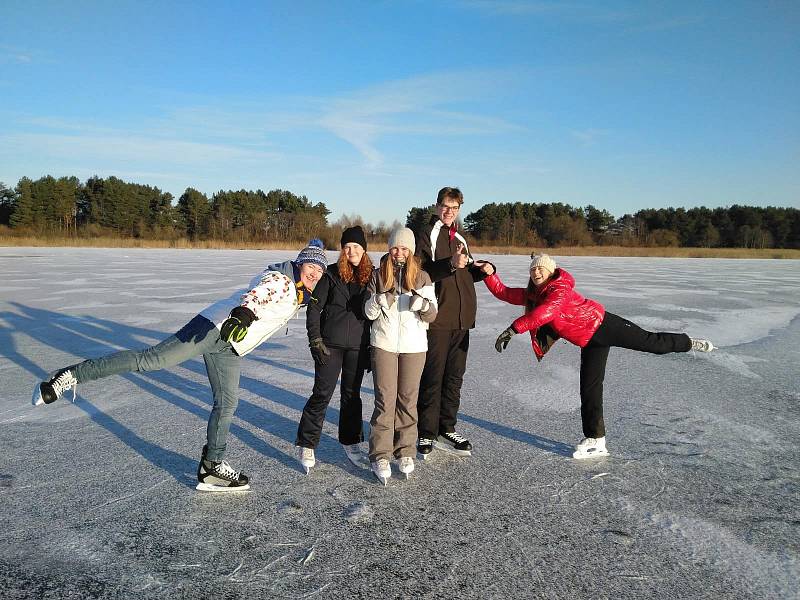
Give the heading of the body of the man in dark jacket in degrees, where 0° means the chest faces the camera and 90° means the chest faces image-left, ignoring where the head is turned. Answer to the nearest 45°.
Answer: approximately 315°

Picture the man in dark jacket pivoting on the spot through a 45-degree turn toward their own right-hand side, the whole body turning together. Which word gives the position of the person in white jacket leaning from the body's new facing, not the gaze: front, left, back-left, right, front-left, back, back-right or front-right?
front-right

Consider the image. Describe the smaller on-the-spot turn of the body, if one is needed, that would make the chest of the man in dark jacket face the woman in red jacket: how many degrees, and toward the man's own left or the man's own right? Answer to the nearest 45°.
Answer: approximately 45° to the man's own left

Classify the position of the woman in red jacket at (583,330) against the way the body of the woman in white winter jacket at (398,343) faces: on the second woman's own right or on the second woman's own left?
on the second woman's own left
